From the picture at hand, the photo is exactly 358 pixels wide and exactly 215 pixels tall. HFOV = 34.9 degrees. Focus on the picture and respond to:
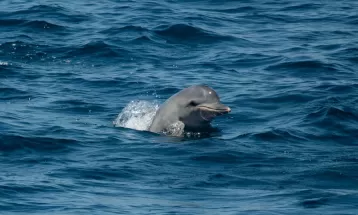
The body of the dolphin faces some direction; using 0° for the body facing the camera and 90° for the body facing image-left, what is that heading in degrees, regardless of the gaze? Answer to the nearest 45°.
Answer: approximately 270°
